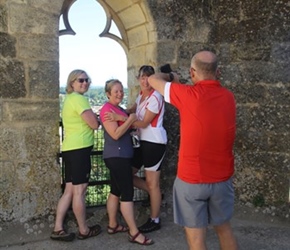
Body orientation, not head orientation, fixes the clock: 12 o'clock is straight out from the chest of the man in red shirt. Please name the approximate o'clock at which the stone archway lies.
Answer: The stone archway is roughly at 11 o'clock from the man in red shirt.

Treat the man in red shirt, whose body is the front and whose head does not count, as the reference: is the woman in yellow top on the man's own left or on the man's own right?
on the man's own left

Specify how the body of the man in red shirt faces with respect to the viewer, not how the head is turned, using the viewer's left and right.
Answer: facing away from the viewer

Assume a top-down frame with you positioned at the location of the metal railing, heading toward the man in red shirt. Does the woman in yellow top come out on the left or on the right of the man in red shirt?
right

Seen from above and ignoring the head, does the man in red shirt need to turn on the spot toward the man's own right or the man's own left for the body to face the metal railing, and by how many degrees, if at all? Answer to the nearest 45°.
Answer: approximately 45° to the man's own left

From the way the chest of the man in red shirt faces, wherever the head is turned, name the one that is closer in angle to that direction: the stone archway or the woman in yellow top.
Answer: the stone archway

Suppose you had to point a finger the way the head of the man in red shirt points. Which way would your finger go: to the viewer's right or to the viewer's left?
to the viewer's left
